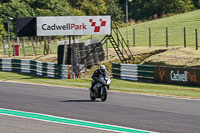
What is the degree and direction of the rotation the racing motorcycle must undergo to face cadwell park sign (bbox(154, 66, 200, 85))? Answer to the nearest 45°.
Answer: approximately 90° to its left

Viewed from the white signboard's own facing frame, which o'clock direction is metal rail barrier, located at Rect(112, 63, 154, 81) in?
The metal rail barrier is roughly at 10 o'clock from the white signboard.

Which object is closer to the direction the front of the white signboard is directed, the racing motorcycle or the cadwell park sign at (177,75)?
the racing motorcycle

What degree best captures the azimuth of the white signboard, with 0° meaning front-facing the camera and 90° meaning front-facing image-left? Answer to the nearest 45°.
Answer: approximately 0°

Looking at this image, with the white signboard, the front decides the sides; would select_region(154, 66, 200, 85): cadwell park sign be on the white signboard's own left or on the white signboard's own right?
on the white signboard's own left

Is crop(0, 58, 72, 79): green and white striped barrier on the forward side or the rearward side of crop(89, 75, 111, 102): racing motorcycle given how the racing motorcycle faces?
on the rearward side
